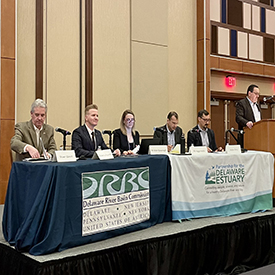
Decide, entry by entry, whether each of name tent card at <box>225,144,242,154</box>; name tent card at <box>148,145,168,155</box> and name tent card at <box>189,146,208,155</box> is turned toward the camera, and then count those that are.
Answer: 3

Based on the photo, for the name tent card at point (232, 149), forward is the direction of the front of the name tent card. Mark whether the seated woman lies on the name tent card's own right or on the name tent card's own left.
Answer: on the name tent card's own right

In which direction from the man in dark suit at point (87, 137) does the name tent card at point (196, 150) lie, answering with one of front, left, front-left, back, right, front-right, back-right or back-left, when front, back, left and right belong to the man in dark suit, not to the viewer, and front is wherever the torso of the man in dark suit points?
front-left

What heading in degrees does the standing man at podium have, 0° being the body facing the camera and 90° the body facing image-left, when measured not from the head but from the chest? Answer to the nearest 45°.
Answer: approximately 315°

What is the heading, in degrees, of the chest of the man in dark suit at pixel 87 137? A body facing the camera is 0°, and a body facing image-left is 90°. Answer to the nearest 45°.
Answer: approximately 315°

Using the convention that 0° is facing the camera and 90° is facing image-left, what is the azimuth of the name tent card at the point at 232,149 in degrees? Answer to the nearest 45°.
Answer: approximately 0°

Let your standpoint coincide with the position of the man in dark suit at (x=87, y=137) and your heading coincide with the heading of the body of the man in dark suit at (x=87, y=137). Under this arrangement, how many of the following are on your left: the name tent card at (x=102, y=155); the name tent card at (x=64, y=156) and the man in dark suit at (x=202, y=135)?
1

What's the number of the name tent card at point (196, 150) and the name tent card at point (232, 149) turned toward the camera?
2
